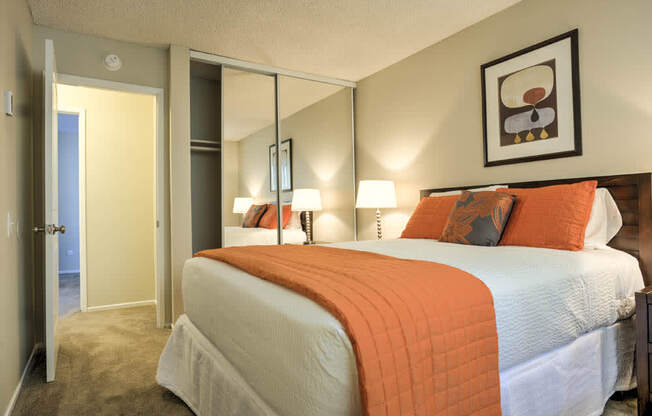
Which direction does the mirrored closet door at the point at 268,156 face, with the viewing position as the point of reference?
facing the viewer and to the right of the viewer

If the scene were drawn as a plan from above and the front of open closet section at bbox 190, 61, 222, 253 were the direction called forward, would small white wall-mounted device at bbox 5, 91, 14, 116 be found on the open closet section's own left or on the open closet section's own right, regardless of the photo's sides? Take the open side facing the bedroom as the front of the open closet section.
on the open closet section's own right

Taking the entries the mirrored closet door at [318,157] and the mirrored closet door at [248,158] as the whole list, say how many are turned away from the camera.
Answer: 0

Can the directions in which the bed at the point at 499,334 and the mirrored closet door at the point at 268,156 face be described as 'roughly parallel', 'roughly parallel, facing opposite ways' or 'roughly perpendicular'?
roughly perpendicular

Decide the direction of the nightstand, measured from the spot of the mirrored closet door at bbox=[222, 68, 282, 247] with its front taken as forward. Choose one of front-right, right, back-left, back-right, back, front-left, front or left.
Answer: front

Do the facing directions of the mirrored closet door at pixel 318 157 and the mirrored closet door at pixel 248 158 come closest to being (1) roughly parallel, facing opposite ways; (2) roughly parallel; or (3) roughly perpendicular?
roughly parallel

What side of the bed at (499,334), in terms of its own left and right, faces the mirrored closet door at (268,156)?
right

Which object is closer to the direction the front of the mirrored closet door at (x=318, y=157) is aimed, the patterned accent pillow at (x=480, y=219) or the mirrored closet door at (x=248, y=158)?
the patterned accent pillow

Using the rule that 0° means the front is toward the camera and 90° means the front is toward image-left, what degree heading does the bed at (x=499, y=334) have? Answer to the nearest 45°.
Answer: approximately 45°

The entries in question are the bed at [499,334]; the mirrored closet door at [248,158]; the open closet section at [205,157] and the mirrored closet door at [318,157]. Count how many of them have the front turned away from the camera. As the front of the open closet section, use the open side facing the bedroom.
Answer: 0

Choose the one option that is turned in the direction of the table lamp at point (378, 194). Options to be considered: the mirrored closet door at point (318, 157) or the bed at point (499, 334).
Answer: the mirrored closet door

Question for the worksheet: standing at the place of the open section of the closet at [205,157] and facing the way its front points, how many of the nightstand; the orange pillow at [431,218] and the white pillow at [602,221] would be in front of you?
3

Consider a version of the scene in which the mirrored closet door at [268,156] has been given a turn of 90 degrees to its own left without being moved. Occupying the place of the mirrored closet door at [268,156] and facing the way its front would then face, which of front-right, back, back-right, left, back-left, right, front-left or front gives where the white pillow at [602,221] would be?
right

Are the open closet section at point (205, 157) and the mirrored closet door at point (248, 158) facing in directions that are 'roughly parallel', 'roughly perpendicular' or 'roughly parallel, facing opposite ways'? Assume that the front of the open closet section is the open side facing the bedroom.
roughly parallel

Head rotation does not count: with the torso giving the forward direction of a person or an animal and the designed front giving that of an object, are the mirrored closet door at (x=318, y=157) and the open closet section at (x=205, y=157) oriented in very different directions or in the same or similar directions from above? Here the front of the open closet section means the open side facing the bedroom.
same or similar directions

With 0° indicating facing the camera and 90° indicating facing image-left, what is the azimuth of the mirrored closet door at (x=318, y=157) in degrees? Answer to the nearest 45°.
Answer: approximately 315°

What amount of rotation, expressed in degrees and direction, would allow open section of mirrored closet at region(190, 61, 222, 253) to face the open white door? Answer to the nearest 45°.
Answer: approximately 90° to its right

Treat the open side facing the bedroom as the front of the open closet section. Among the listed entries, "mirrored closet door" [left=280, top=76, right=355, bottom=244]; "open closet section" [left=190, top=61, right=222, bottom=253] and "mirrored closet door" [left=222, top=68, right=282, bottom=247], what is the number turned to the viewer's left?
0
